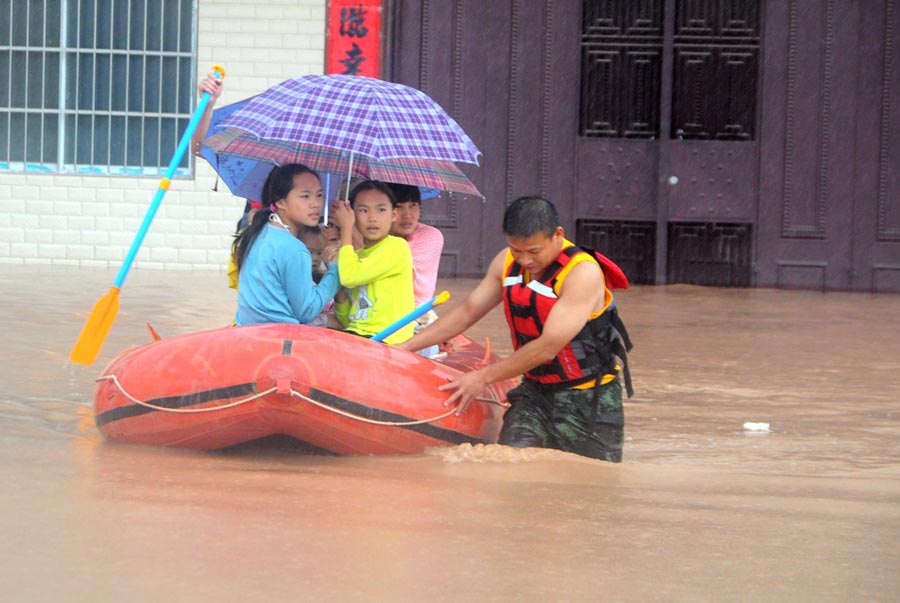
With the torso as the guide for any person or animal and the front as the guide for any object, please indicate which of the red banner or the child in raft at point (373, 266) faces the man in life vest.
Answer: the red banner

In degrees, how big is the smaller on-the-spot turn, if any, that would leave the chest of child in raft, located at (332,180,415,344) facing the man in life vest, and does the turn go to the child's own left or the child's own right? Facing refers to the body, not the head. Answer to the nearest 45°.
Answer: approximately 90° to the child's own left

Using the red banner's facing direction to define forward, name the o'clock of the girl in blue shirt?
The girl in blue shirt is roughly at 12 o'clock from the red banner.

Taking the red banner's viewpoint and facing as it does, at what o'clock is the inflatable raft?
The inflatable raft is roughly at 12 o'clock from the red banner.

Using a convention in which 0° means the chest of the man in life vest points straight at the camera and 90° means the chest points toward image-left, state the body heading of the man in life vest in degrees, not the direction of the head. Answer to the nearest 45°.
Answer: approximately 45°

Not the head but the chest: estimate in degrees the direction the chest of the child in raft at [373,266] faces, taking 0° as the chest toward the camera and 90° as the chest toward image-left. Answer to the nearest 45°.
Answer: approximately 45°

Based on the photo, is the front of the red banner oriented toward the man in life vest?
yes

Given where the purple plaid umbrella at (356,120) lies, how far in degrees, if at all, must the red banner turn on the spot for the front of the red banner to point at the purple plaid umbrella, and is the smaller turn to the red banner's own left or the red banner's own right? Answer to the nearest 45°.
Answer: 0° — it already faces it

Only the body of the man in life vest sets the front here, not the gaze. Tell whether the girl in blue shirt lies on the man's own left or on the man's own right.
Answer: on the man's own right
